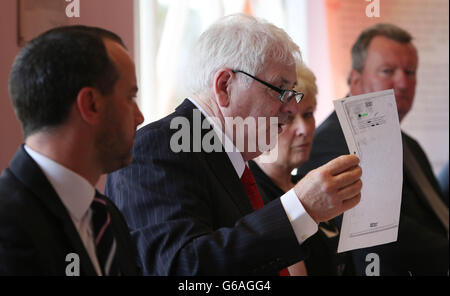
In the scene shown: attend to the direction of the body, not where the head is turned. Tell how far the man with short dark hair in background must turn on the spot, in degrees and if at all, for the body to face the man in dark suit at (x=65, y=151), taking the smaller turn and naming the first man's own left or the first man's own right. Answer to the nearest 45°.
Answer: approximately 45° to the first man's own right

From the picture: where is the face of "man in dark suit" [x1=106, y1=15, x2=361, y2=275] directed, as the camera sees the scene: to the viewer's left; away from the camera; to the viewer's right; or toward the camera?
to the viewer's right

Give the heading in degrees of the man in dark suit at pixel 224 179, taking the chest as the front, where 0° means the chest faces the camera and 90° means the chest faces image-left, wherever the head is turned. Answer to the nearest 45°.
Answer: approximately 270°

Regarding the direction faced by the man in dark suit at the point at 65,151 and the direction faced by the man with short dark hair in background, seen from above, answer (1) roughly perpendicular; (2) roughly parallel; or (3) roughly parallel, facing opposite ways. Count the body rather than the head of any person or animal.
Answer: roughly perpendicular

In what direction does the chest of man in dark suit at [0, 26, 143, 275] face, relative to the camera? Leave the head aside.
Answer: to the viewer's right

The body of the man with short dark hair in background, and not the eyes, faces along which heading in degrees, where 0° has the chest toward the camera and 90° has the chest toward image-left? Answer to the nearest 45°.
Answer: approximately 315°

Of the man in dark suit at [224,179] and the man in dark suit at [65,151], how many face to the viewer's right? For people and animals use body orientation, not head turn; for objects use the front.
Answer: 2

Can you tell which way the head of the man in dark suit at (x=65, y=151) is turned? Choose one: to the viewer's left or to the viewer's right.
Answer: to the viewer's right

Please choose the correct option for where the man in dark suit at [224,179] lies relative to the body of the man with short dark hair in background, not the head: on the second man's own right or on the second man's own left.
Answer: on the second man's own right

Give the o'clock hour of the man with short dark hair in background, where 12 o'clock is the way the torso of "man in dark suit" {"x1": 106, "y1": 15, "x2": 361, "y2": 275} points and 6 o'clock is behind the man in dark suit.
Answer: The man with short dark hair in background is roughly at 10 o'clock from the man in dark suit.
